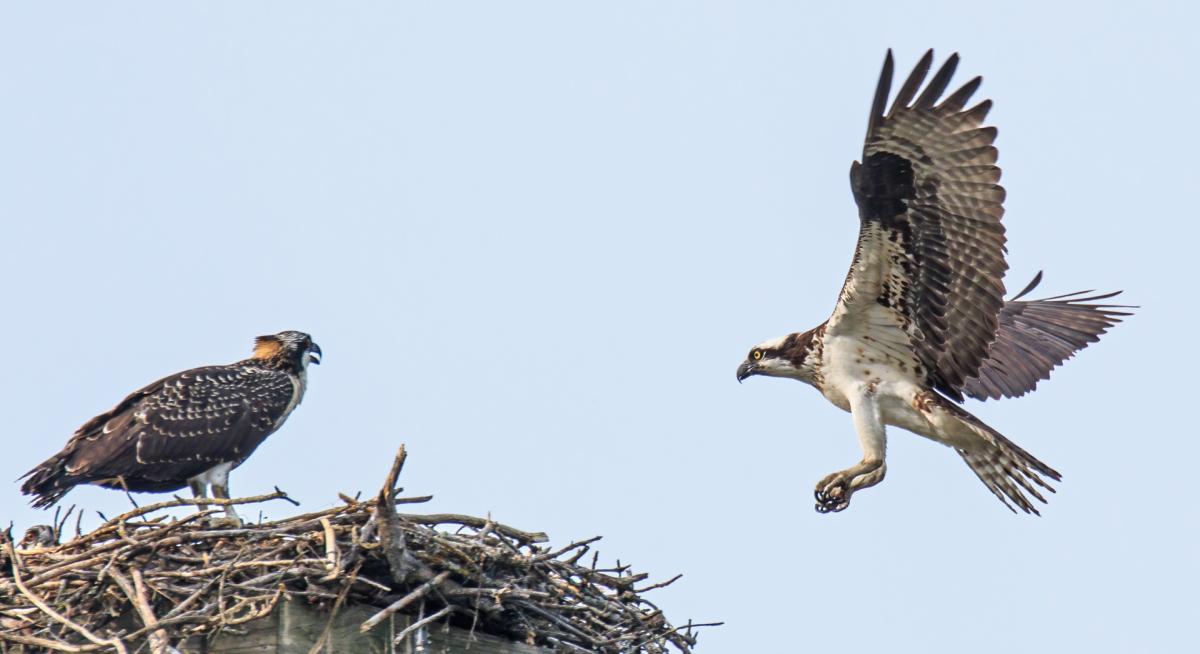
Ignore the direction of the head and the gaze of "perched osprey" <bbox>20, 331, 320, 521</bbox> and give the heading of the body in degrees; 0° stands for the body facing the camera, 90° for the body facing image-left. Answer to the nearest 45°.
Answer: approximately 270°

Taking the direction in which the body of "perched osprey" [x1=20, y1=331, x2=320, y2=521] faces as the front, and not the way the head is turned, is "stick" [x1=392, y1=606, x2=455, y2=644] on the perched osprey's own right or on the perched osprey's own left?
on the perched osprey's own right

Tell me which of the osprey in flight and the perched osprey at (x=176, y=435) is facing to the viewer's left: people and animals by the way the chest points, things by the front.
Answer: the osprey in flight

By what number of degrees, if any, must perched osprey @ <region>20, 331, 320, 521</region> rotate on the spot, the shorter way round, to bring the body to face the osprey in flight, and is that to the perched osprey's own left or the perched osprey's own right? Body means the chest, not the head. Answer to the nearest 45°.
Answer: approximately 45° to the perched osprey's own right

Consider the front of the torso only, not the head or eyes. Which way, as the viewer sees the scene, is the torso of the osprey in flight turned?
to the viewer's left

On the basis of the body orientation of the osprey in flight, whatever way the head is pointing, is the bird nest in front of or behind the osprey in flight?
in front

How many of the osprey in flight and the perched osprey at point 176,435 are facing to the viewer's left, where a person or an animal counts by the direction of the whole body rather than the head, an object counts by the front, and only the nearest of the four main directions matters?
1
